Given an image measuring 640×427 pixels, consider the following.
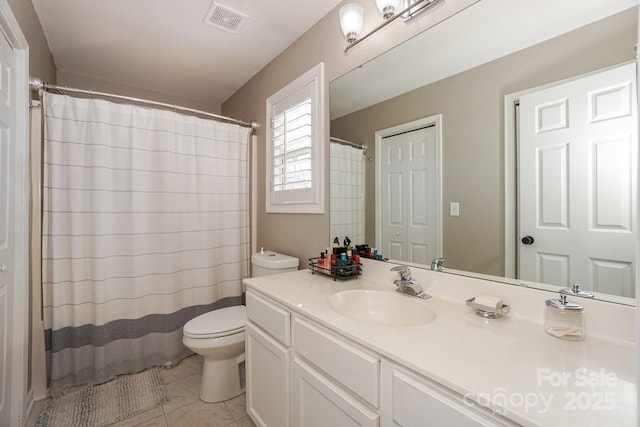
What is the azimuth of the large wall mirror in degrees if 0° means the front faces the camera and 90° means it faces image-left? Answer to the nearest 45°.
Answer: approximately 45°

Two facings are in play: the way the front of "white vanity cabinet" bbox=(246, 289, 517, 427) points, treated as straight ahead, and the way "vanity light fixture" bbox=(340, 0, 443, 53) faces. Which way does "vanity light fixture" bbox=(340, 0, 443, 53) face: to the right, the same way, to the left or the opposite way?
the same way

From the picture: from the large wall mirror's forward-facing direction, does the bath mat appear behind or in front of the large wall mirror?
in front

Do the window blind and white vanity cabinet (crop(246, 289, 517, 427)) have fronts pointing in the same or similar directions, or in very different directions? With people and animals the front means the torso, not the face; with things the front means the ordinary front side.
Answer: same or similar directions

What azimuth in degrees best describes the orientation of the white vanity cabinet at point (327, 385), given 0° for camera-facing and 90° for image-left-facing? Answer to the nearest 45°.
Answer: approximately 45°

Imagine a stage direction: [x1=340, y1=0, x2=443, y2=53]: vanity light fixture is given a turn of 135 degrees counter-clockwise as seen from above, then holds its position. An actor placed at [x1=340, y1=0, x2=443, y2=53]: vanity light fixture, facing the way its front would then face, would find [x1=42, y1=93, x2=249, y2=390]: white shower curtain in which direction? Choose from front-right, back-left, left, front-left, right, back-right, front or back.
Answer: back

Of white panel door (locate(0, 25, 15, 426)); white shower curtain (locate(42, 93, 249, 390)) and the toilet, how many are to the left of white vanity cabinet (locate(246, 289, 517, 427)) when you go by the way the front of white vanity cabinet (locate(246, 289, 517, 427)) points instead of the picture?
0

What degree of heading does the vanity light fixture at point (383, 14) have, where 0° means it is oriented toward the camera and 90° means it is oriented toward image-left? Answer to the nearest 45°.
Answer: approximately 45°

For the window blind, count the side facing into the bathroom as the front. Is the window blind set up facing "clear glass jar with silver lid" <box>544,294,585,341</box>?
no

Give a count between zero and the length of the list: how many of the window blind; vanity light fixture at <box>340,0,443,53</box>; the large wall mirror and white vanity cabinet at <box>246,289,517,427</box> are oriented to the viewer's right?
0

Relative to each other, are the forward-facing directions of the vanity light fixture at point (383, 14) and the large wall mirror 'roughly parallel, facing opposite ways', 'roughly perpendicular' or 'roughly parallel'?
roughly parallel

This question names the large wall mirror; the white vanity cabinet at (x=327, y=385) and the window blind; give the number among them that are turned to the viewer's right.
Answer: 0

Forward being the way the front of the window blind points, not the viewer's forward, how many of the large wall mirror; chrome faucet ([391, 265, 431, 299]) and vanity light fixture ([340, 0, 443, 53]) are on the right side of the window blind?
0

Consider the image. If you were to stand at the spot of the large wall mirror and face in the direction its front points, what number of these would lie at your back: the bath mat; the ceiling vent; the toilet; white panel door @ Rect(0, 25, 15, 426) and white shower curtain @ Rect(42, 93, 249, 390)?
0

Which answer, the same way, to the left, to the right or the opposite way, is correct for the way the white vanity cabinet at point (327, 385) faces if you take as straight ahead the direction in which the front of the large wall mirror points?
the same way
